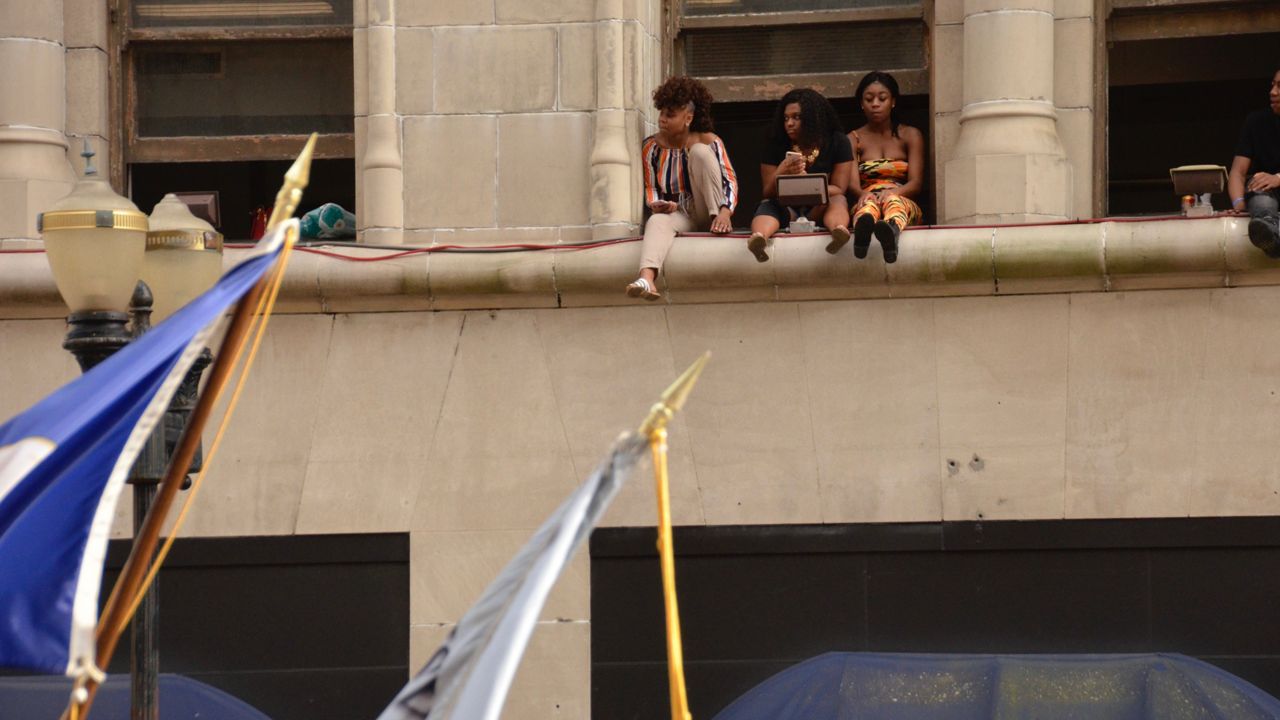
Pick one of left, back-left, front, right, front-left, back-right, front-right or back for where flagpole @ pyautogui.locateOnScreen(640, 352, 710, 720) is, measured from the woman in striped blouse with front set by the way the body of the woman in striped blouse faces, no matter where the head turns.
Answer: front-left

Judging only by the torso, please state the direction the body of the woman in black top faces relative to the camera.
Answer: toward the camera

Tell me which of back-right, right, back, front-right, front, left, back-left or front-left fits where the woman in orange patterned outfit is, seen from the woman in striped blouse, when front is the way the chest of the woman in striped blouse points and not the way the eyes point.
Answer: back-left

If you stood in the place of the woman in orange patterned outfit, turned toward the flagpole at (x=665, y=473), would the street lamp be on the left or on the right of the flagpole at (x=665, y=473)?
right

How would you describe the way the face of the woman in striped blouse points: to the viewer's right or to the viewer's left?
to the viewer's left

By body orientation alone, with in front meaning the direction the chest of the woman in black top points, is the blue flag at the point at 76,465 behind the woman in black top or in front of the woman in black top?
in front

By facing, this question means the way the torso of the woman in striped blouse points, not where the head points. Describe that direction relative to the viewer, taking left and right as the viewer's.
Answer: facing the viewer and to the left of the viewer

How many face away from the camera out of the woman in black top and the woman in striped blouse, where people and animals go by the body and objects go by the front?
0

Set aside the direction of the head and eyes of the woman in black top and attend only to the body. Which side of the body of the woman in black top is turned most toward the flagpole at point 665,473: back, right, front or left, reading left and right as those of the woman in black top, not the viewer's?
front
